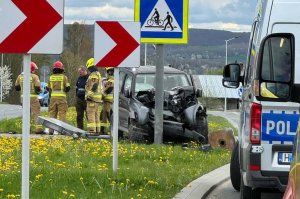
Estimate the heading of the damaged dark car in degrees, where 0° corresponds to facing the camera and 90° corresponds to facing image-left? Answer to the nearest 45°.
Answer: approximately 315°

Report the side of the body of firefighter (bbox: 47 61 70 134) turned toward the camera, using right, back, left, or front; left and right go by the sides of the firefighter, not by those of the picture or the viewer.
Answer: back

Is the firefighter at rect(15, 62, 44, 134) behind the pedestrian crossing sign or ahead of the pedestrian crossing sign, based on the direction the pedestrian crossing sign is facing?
behind

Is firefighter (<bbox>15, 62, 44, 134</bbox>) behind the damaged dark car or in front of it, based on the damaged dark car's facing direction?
behind

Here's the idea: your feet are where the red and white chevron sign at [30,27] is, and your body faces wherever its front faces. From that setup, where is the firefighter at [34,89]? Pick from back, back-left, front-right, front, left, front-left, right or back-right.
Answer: back

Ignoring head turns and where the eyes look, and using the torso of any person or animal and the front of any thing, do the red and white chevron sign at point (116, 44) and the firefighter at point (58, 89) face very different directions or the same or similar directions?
very different directions

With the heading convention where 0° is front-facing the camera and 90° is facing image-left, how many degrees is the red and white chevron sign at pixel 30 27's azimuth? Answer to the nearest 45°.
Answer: approximately 0°

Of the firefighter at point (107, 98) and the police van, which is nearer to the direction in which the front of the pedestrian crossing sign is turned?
the police van

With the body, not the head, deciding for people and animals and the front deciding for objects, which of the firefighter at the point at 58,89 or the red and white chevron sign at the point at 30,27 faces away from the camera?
the firefighter
